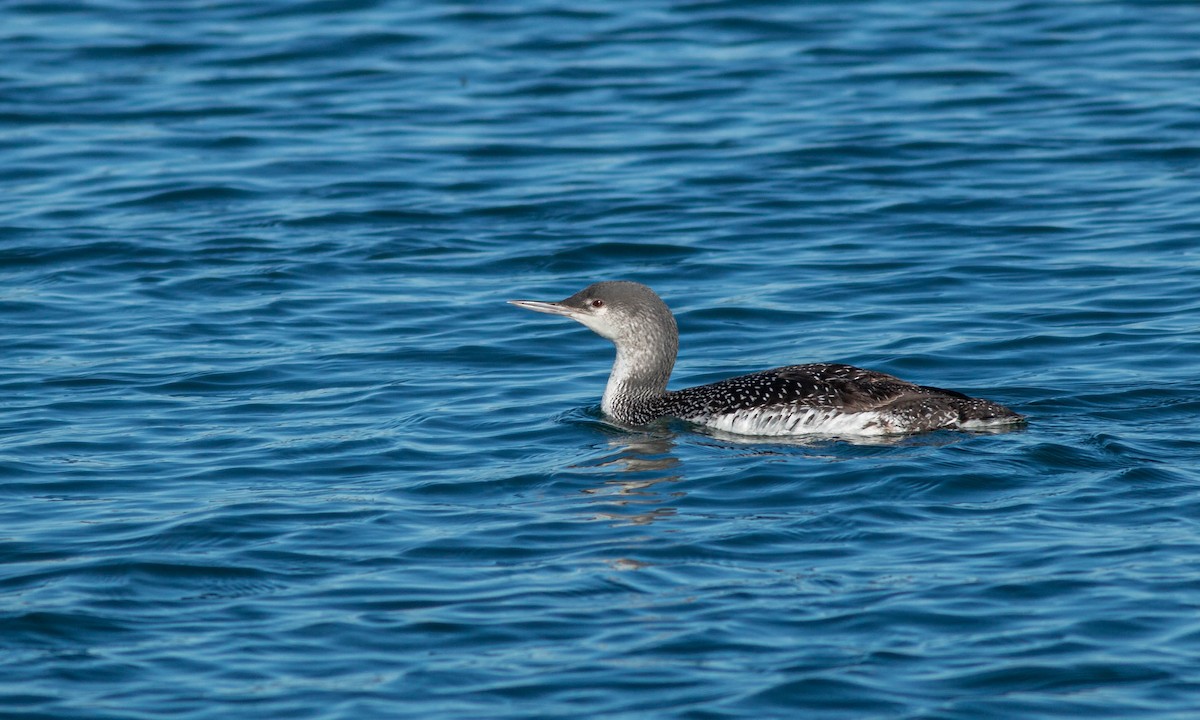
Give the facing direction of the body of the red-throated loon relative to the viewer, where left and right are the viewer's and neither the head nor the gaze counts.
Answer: facing to the left of the viewer
